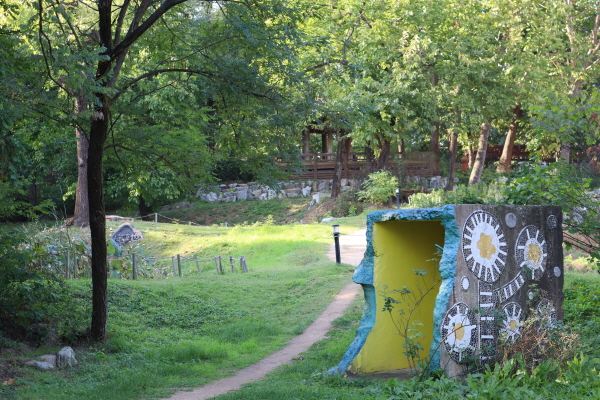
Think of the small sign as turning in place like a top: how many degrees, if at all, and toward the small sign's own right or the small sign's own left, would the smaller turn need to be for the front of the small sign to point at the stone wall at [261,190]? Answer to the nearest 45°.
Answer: approximately 135° to the small sign's own left

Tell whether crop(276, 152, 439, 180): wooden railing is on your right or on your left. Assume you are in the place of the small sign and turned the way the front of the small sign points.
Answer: on your left

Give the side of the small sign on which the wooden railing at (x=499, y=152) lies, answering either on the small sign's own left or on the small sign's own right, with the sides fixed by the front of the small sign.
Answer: on the small sign's own left

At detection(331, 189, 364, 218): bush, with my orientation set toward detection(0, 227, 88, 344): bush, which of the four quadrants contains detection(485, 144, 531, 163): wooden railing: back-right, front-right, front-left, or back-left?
back-left

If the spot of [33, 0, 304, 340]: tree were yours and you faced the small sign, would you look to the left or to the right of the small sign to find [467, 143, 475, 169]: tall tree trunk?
right

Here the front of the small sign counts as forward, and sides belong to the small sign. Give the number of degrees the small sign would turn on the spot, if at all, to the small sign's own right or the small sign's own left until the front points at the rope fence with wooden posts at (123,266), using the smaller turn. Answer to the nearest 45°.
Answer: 0° — it already faces it

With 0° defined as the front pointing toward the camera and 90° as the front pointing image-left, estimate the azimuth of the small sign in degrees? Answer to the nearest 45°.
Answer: approximately 0°

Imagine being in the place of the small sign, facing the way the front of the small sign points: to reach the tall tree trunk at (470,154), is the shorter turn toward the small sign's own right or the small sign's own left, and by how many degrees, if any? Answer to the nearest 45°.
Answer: approximately 135° to the small sign's own left

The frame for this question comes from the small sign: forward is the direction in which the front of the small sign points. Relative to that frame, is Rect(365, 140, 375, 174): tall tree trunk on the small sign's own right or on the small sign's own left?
on the small sign's own left
